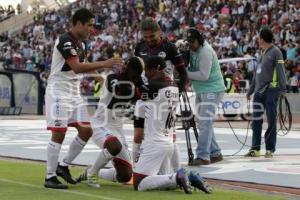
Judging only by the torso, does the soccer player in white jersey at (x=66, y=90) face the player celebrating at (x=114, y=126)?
yes

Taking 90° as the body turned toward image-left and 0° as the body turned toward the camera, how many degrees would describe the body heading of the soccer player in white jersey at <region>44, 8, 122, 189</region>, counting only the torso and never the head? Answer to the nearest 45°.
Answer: approximately 270°

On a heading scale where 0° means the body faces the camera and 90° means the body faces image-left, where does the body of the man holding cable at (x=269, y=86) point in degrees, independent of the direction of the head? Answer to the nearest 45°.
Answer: approximately 45°

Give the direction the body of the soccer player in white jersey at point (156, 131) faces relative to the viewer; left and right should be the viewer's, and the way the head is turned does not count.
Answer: facing away from the viewer and to the left of the viewer

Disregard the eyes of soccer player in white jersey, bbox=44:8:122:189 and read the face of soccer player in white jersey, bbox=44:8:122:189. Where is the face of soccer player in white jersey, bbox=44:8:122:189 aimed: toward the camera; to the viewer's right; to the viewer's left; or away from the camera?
to the viewer's right

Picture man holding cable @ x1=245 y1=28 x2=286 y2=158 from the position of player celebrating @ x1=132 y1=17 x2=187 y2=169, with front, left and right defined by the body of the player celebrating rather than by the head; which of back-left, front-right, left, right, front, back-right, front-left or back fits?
back-left

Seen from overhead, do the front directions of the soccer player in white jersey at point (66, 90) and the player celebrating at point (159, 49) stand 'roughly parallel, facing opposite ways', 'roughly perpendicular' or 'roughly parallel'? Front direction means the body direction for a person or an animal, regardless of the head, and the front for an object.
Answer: roughly perpendicular

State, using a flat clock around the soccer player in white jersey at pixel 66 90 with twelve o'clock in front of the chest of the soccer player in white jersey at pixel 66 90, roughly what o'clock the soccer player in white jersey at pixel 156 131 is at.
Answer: the soccer player in white jersey at pixel 156 131 is roughly at 1 o'clock from the soccer player in white jersey at pixel 66 90.
